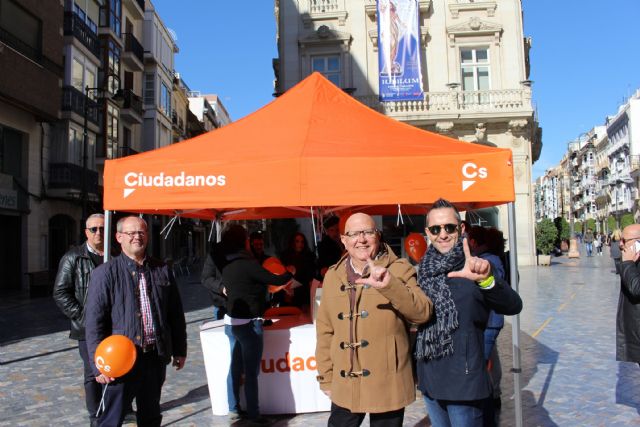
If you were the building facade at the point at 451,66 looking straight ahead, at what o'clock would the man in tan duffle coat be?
The man in tan duffle coat is roughly at 12 o'clock from the building facade.

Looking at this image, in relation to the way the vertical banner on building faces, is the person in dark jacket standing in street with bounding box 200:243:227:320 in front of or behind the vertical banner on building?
in front

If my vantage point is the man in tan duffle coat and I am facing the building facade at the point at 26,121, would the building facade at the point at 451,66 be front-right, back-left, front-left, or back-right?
front-right

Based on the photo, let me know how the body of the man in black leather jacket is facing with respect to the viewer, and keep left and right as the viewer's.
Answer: facing the viewer and to the right of the viewer

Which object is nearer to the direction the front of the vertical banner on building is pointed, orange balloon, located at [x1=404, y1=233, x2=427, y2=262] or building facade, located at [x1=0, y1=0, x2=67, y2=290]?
the orange balloon

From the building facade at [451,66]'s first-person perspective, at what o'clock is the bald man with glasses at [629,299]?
The bald man with glasses is roughly at 12 o'clock from the building facade.

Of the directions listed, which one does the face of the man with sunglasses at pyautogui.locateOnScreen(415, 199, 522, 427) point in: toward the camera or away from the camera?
toward the camera

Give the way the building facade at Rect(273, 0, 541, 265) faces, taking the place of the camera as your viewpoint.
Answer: facing the viewer

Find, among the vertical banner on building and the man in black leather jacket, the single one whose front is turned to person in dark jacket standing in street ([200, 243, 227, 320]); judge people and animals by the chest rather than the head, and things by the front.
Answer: the vertical banner on building

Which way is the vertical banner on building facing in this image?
toward the camera
